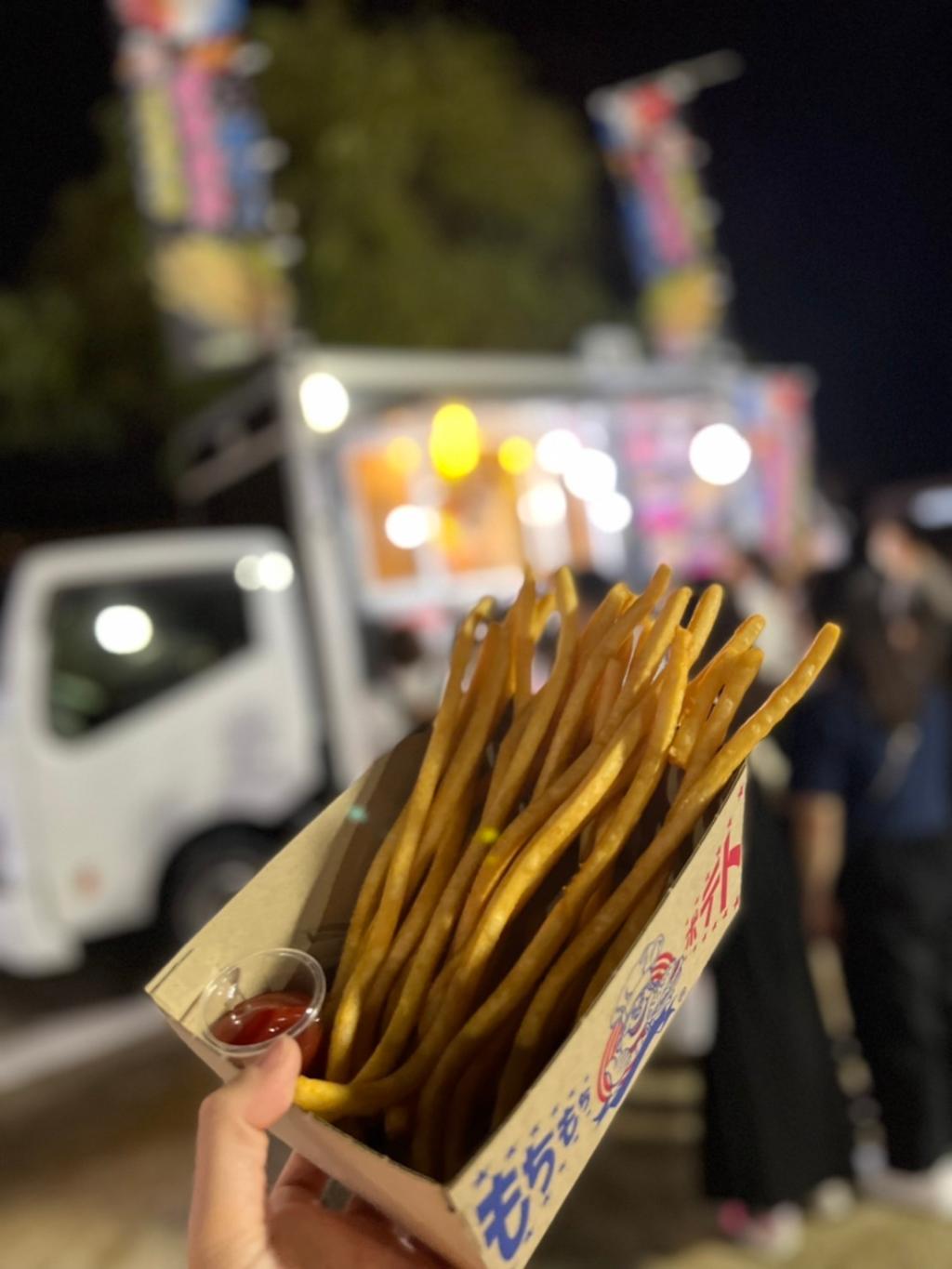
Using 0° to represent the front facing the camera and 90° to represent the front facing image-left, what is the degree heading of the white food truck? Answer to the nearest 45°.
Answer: approximately 45°

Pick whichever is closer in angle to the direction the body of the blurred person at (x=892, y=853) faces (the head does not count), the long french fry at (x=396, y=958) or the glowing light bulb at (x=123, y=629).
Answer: the glowing light bulb

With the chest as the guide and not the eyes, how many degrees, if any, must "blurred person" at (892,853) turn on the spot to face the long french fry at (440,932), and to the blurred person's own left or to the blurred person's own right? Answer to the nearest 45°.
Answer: approximately 135° to the blurred person's own left

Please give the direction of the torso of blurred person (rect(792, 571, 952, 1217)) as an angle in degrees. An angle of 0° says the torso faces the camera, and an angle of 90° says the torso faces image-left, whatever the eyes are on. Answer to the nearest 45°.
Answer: approximately 135°

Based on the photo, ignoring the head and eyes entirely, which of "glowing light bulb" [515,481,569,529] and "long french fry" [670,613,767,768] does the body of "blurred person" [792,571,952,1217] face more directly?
the glowing light bulb

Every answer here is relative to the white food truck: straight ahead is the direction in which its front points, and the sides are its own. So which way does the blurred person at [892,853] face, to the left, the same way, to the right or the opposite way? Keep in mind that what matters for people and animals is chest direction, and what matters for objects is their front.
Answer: to the right
